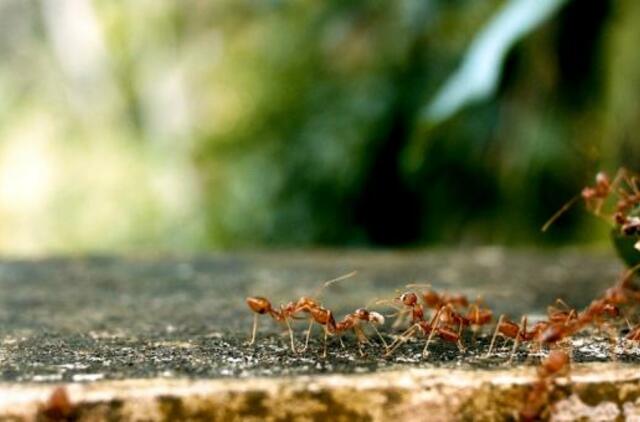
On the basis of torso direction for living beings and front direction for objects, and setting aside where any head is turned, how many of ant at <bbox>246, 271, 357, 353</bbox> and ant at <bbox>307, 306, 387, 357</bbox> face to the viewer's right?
2

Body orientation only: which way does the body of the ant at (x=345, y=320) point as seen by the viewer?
to the viewer's right

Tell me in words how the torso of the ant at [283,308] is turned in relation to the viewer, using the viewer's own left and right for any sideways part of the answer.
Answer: facing to the right of the viewer

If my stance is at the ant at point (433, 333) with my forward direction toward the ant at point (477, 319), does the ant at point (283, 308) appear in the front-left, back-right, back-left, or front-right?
back-left
